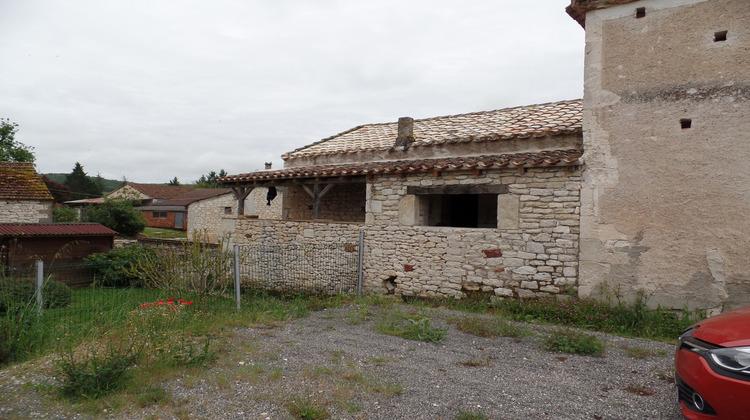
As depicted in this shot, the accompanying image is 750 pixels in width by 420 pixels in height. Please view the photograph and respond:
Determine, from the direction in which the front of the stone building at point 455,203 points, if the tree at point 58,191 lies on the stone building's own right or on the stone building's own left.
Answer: on the stone building's own right

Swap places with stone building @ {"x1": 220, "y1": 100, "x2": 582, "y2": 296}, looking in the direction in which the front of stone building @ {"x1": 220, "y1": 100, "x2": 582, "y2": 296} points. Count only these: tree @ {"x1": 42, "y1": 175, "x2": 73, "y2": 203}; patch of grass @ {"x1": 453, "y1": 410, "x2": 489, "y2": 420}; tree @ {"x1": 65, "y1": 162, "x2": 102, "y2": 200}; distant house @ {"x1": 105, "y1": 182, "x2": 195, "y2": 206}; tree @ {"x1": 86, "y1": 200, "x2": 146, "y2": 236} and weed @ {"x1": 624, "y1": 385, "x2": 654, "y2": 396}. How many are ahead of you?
2

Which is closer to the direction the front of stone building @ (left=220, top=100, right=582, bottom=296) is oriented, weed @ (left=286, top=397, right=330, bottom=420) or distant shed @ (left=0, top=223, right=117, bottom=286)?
the weed

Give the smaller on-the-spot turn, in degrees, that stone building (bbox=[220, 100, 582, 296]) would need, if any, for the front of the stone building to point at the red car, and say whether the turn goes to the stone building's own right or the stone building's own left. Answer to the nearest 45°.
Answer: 0° — it already faces it

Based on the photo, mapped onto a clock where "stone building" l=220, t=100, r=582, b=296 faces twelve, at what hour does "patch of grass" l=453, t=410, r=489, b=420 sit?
The patch of grass is roughly at 12 o'clock from the stone building.

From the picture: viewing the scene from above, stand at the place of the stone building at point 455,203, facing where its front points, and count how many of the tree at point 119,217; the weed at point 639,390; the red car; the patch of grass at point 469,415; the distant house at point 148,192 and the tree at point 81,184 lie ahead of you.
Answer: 3

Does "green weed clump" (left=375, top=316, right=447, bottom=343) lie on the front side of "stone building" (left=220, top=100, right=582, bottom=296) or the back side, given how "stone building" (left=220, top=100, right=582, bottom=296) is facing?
on the front side

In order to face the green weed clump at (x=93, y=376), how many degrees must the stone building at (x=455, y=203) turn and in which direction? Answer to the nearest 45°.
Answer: approximately 45° to its right

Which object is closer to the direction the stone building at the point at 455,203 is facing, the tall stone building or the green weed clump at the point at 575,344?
the green weed clump

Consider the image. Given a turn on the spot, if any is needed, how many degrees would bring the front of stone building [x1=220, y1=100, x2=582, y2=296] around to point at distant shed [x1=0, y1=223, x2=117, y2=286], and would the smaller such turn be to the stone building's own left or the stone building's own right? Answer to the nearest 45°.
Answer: approximately 90° to the stone building's own right

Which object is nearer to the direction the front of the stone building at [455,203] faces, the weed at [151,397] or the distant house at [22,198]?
the weed

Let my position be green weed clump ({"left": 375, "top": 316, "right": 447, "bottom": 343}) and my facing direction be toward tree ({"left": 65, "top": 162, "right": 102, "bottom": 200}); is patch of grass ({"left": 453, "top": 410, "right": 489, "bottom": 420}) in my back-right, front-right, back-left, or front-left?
back-left

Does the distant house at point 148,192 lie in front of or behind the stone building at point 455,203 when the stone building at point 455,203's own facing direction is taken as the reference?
behind

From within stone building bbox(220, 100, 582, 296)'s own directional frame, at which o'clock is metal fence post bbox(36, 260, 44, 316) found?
The metal fence post is roughly at 2 o'clock from the stone building.

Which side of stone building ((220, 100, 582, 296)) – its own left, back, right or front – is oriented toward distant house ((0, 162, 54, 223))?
right

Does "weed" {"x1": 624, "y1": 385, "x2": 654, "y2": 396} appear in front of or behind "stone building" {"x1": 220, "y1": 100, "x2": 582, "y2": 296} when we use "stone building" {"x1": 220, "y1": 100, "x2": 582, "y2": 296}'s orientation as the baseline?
in front

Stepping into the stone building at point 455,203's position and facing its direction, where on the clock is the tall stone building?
The tall stone building is roughly at 10 o'clock from the stone building.

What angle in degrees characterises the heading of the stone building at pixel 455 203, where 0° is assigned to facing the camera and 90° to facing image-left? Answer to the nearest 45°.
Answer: approximately 0°

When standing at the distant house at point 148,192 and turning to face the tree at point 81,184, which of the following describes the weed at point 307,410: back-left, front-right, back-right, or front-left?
back-left

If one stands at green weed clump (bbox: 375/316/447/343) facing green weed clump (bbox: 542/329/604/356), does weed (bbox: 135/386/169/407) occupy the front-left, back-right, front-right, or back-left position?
back-right

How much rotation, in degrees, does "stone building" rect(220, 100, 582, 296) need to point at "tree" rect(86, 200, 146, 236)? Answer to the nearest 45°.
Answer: approximately 135° to its right
